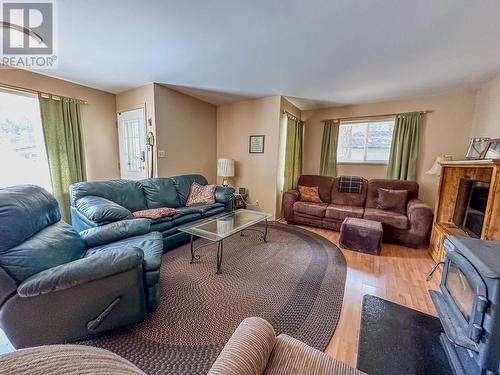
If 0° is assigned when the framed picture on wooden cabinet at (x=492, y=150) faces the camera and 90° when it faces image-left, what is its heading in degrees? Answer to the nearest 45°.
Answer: approximately 45°

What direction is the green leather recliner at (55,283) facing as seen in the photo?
to the viewer's right

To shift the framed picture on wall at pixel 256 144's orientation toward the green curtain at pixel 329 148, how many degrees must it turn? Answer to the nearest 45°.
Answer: approximately 90° to its left

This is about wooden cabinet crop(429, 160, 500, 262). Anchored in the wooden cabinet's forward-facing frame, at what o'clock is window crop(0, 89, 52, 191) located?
The window is roughly at 12 o'clock from the wooden cabinet.

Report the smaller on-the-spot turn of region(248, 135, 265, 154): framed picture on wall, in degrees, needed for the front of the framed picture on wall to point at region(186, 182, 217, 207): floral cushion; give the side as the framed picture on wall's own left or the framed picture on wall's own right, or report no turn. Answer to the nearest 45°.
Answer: approximately 45° to the framed picture on wall's own right

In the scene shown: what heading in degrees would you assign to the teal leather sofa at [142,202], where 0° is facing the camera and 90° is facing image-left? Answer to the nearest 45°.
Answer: approximately 315°

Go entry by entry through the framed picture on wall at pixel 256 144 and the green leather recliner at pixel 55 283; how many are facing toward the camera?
1

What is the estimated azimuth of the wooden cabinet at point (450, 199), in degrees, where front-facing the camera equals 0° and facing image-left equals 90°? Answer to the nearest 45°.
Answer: approximately 45°

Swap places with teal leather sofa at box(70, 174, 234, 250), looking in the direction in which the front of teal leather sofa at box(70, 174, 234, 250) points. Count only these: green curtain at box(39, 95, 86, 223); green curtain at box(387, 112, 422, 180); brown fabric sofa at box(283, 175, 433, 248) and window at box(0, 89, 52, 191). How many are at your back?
2

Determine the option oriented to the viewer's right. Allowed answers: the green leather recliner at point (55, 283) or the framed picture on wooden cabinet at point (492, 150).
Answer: the green leather recliner
